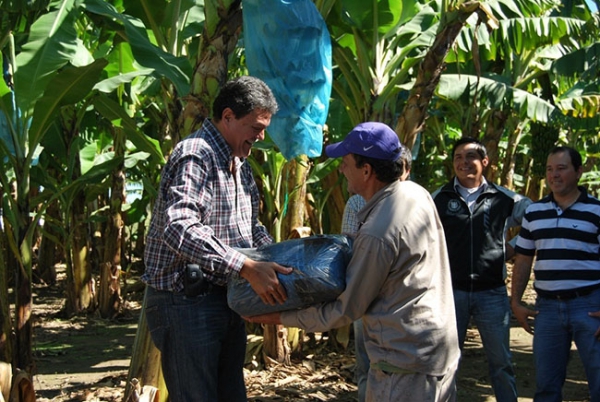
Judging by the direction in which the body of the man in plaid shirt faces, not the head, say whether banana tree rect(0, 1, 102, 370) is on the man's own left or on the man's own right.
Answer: on the man's own left

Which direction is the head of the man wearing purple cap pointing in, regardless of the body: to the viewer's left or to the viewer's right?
to the viewer's left

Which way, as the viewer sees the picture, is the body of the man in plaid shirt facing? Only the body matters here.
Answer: to the viewer's right

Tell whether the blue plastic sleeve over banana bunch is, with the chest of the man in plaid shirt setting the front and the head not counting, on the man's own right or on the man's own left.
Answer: on the man's own left

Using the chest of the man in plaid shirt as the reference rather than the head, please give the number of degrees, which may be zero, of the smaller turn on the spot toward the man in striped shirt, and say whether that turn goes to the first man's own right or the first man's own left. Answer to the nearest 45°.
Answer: approximately 45° to the first man's own left

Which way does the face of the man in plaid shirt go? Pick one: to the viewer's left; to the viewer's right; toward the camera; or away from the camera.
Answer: to the viewer's right
